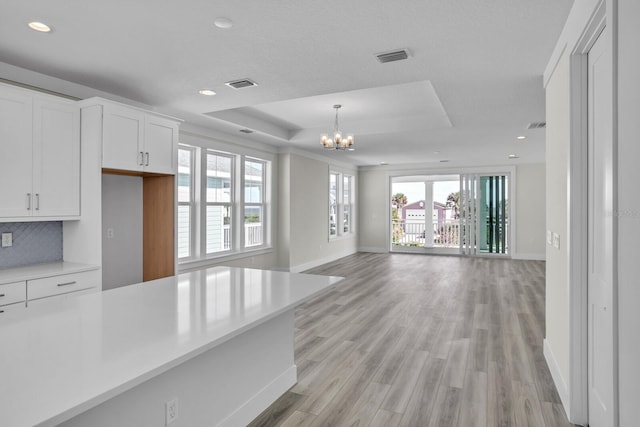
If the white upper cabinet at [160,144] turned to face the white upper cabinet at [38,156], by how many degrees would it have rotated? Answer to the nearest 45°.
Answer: approximately 90° to its right

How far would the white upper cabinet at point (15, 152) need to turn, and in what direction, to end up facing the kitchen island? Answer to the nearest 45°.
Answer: approximately 45° to its right

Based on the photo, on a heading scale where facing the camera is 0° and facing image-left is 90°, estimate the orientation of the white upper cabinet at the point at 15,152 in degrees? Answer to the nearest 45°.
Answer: approximately 315°

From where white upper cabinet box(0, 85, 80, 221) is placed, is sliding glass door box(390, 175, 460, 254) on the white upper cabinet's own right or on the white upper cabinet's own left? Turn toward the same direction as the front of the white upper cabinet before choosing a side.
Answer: on the white upper cabinet's own left

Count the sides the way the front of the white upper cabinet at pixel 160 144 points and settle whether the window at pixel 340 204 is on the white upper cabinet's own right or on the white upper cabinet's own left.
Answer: on the white upper cabinet's own left

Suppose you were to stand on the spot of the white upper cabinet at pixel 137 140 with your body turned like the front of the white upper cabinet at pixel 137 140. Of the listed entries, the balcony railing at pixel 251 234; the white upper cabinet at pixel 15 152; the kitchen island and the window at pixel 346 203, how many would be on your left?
2

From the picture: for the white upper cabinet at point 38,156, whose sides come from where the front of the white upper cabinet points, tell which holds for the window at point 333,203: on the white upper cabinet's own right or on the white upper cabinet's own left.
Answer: on the white upper cabinet's own left

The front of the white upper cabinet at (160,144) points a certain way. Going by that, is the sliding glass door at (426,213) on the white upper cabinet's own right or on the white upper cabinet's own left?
on the white upper cabinet's own left

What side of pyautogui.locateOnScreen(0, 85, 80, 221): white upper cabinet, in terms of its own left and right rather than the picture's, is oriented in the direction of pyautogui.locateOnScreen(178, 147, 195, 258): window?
left
